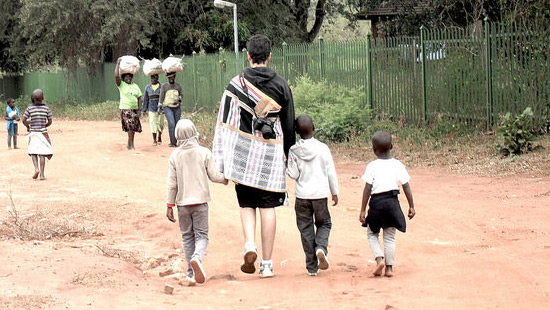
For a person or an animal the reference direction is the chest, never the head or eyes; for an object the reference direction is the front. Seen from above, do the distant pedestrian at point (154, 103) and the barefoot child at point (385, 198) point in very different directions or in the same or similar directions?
very different directions

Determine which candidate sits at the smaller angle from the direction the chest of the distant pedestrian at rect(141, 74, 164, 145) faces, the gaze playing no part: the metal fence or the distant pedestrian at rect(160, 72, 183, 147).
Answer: the distant pedestrian

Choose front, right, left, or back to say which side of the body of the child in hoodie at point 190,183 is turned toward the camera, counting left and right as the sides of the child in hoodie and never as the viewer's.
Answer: back

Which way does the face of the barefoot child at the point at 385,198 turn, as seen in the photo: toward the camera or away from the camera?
away from the camera

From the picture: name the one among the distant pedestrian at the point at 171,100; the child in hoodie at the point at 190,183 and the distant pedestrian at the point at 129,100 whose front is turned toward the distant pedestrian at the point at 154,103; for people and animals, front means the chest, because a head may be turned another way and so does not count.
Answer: the child in hoodie

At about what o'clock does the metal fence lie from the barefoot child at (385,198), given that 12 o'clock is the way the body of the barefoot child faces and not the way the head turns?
The metal fence is roughly at 12 o'clock from the barefoot child.

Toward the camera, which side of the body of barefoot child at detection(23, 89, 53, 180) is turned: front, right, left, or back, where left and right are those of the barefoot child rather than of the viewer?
back

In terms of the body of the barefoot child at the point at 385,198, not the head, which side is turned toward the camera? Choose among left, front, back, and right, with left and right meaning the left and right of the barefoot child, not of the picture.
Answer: back

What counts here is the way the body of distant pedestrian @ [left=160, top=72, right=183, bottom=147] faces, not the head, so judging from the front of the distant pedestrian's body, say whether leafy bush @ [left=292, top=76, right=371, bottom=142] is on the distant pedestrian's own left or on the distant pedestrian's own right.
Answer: on the distant pedestrian's own left

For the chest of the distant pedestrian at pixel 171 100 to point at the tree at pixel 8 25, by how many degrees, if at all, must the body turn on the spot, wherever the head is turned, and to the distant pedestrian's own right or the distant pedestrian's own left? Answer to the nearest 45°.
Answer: approximately 180°

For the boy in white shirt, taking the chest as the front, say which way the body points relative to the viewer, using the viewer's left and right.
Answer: facing away from the viewer

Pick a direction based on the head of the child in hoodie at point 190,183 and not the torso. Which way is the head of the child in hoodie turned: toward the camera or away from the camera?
away from the camera

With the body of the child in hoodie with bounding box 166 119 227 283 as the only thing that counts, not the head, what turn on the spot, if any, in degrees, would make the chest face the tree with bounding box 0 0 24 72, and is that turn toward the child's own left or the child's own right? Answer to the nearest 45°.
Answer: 0° — they already face it
